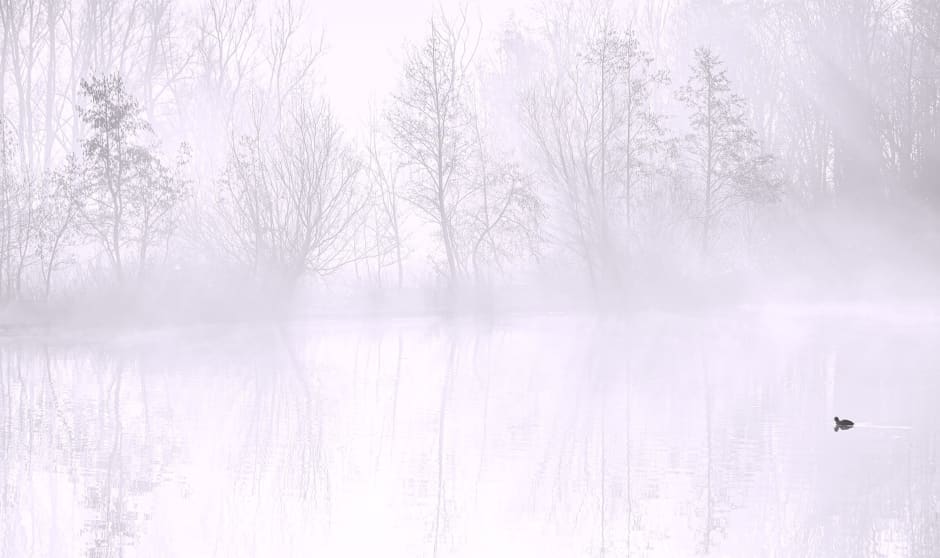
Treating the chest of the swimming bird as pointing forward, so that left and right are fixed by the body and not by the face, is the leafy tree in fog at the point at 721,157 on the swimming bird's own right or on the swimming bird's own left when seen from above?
on the swimming bird's own right

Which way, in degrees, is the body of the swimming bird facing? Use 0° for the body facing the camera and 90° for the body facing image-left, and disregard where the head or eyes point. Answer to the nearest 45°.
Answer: approximately 90°

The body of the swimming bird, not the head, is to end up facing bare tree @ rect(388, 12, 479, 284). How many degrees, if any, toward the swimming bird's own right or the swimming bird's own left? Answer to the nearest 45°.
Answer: approximately 45° to the swimming bird's own right

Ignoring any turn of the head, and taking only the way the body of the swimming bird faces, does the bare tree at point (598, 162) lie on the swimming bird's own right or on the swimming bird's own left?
on the swimming bird's own right

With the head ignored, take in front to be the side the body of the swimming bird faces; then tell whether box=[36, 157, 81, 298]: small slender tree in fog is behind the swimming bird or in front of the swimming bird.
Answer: in front

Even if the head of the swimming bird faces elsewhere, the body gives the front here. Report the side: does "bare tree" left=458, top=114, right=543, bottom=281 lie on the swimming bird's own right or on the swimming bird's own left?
on the swimming bird's own right
